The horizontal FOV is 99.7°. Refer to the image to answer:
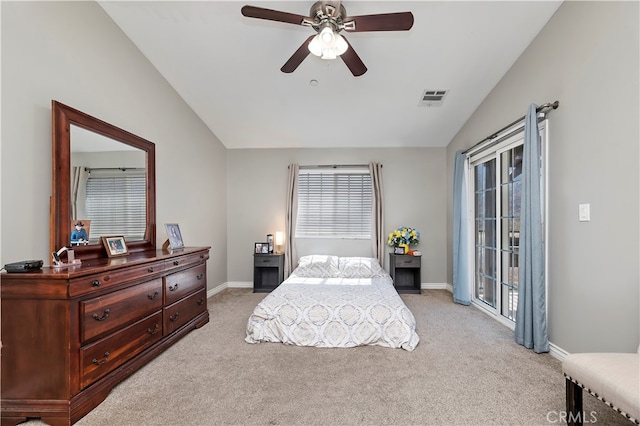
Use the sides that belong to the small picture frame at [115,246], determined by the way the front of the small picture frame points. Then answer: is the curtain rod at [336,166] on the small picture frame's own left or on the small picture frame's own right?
on the small picture frame's own left

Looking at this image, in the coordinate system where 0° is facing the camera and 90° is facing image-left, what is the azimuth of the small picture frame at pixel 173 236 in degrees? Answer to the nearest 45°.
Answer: approximately 315°

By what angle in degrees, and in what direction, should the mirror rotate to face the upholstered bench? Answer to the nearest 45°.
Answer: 0° — it already faces it

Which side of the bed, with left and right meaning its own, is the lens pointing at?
front

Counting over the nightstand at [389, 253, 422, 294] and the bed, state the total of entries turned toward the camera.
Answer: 2

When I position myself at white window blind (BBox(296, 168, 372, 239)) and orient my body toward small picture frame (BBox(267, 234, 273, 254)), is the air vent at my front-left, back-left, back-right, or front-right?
back-left

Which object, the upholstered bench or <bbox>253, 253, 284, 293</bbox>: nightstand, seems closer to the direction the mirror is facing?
the upholstered bench

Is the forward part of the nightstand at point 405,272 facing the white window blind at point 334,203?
no

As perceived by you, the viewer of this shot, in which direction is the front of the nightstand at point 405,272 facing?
facing the viewer

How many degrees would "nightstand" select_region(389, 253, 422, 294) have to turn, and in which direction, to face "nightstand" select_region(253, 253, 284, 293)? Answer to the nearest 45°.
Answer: approximately 90° to its right

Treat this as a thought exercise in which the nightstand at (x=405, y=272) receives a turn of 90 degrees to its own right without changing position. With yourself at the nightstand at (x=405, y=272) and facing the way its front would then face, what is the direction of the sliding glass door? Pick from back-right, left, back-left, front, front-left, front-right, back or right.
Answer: back-left

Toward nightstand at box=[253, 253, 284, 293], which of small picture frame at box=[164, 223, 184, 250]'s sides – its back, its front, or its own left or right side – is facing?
left

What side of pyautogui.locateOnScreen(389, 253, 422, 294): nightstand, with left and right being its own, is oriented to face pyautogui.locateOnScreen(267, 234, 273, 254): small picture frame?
right

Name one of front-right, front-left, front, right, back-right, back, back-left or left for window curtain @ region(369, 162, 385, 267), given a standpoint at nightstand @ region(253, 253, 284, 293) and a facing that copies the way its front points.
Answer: left

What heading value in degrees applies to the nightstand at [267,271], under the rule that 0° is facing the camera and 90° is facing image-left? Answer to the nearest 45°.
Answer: approximately 0°

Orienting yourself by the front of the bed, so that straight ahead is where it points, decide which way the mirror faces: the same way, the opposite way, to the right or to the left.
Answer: to the left

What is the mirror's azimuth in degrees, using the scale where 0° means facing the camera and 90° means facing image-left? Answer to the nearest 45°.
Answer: approximately 315°
